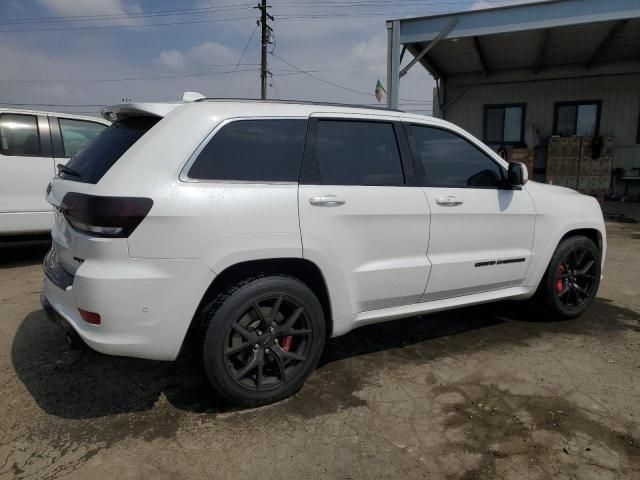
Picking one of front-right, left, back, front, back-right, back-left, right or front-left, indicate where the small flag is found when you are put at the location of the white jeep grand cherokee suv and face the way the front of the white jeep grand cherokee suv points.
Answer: front-left

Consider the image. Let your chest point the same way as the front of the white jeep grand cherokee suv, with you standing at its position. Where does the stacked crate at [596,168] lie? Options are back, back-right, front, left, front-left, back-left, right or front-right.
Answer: front

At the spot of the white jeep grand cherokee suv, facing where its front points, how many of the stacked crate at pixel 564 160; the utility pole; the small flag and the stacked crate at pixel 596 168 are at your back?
0

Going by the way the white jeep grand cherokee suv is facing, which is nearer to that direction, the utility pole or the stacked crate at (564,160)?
the stacked crate

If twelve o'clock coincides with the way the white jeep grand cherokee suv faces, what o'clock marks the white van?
The white van is roughly at 9 o'clock from the white jeep grand cherokee suv.

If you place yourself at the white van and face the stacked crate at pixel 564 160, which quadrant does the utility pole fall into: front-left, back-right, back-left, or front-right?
front-left

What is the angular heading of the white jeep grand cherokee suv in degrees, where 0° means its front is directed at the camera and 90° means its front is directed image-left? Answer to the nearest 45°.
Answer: approximately 225°

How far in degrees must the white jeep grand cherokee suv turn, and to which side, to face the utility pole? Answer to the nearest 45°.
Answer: approximately 45° to its left

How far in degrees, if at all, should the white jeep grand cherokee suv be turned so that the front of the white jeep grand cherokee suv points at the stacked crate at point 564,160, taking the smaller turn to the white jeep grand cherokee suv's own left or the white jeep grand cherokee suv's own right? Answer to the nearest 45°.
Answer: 0° — it already faces it

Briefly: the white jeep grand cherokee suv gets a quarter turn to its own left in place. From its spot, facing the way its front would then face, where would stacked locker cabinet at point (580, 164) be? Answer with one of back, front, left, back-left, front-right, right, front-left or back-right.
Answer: right

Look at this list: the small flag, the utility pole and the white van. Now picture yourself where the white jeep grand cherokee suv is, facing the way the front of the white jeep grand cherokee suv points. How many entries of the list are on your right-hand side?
0
